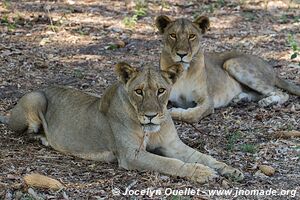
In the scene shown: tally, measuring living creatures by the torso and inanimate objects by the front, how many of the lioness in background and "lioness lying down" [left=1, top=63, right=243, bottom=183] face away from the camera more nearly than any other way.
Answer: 0

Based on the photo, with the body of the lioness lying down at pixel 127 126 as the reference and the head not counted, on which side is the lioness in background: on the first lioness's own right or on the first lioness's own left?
on the first lioness's own left

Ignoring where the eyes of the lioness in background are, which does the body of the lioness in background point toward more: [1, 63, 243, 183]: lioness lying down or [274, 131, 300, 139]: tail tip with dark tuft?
the lioness lying down

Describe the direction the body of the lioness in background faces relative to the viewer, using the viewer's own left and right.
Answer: facing the viewer and to the left of the viewer

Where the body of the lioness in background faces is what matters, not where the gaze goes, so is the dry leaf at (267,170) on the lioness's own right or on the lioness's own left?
on the lioness's own left

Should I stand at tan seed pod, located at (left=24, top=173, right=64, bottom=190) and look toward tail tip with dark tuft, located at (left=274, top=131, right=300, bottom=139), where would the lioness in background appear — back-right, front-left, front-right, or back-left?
front-left

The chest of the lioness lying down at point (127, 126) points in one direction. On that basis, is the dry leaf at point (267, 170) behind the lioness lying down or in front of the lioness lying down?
in front

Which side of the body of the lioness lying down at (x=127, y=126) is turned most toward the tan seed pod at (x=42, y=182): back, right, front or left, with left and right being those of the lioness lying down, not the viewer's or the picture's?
right

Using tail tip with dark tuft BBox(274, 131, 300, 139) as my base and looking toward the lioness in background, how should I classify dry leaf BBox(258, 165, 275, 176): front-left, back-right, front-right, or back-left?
back-left

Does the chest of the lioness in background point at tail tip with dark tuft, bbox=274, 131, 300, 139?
no

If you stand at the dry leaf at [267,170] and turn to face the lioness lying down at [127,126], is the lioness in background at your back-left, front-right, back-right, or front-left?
front-right

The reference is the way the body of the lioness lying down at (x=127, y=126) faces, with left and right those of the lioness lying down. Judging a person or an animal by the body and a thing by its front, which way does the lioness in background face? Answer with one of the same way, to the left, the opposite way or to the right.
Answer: to the right

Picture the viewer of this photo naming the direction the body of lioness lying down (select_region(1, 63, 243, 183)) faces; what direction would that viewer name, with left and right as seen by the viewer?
facing the viewer and to the right of the viewer

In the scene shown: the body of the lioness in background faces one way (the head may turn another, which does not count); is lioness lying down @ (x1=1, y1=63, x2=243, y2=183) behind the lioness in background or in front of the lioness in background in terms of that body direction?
in front
